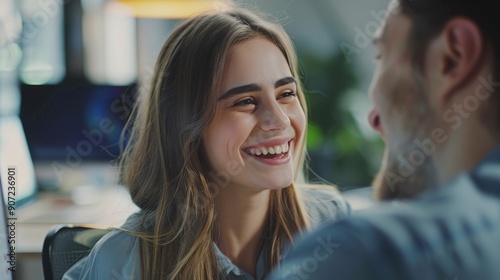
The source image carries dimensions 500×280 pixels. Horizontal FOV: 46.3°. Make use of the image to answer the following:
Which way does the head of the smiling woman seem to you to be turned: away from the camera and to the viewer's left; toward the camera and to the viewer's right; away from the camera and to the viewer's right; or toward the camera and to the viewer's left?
toward the camera and to the viewer's right

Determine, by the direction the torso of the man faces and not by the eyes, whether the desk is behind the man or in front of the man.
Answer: in front

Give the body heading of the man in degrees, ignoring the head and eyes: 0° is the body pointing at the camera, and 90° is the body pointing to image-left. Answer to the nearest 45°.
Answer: approximately 135°

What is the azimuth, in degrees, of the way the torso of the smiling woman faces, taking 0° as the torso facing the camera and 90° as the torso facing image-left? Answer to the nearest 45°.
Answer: approximately 315°

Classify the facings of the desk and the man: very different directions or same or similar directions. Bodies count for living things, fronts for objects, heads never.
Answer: very different directions

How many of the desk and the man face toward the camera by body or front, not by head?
1

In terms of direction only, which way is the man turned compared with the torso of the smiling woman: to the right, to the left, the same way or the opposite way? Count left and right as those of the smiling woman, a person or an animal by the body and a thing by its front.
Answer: the opposite way

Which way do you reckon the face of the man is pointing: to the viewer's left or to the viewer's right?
to the viewer's left
